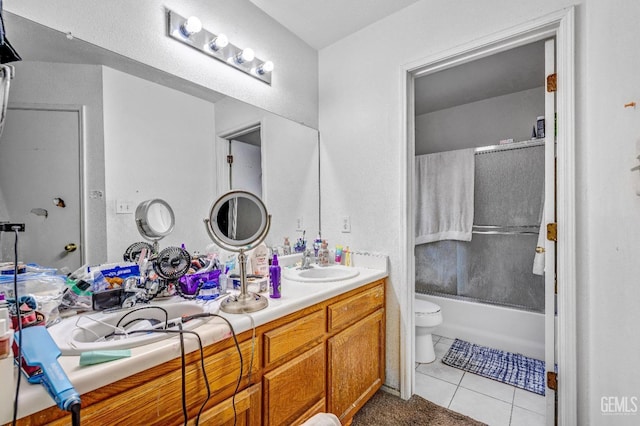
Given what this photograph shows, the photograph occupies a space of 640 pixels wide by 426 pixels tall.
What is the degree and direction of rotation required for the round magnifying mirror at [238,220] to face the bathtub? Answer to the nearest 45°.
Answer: approximately 90° to its left

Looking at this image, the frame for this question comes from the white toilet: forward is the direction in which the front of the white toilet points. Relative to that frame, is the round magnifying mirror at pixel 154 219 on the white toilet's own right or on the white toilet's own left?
on the white toilet's own right

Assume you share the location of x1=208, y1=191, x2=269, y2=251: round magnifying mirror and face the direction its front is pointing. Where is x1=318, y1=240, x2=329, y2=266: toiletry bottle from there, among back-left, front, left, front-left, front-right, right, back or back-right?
back-left
